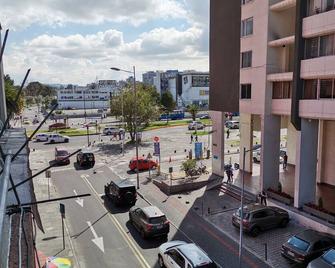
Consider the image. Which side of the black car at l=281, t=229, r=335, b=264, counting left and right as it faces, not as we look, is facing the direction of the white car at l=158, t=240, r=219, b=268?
back

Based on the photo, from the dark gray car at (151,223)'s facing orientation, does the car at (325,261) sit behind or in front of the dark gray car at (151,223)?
behind

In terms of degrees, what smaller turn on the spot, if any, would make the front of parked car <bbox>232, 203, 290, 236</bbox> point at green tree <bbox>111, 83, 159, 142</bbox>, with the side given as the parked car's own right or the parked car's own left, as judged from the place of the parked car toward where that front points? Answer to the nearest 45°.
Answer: approximately 90° to the parked car's own left

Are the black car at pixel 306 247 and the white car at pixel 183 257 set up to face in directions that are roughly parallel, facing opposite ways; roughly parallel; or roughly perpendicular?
roughly perpendicular

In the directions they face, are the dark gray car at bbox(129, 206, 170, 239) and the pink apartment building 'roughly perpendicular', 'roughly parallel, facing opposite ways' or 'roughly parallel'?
roughly perpendicular

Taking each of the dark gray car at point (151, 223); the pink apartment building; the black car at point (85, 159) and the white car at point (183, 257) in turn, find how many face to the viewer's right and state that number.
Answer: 0

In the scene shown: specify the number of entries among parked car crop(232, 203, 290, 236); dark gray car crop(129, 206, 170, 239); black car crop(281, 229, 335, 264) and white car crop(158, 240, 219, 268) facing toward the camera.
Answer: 0

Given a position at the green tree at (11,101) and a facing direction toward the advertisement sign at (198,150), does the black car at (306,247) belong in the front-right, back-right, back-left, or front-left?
front-right

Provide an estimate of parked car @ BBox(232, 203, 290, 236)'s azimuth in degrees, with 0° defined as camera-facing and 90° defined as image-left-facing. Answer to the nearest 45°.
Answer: approximately 225°
